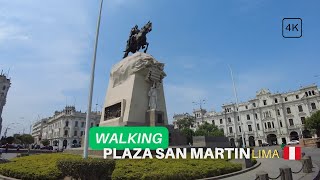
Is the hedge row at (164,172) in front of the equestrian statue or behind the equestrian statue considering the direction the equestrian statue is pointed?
in front

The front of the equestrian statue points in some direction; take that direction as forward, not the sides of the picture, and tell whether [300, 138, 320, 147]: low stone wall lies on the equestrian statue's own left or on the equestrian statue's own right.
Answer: on the equestrian statue's own left
